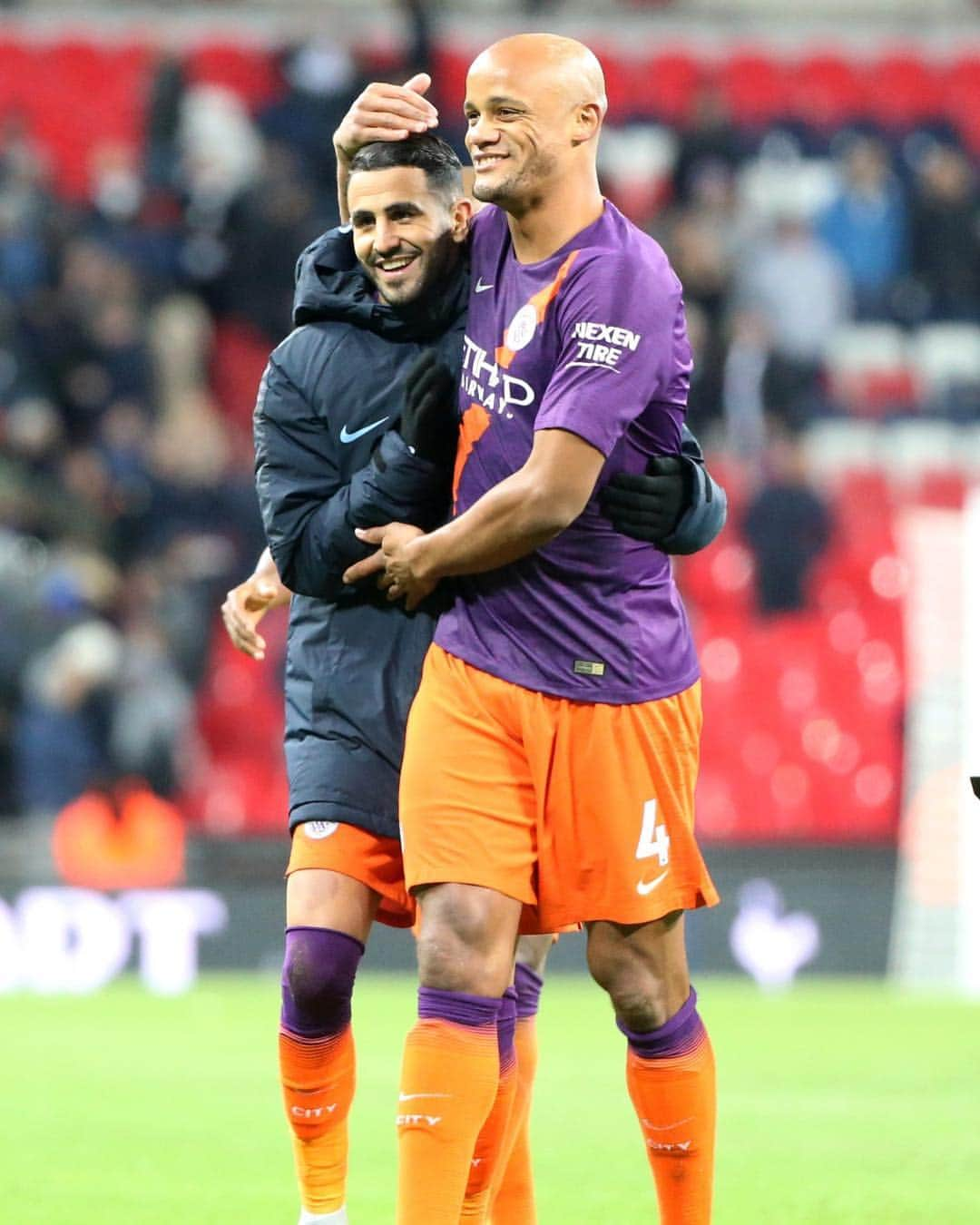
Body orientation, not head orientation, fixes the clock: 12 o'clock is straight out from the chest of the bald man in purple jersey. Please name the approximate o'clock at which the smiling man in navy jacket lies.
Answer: The smiling man in navy jacket is roughly at 3 o'clock from the bald man in purple jersey.

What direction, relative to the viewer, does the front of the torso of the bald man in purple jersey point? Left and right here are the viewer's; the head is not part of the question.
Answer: facing the viewer and to the left of the viewer

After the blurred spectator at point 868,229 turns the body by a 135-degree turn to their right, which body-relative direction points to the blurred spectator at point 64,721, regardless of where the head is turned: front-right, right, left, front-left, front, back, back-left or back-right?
left

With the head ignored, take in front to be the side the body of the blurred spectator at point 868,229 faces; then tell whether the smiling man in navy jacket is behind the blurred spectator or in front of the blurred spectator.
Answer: in front

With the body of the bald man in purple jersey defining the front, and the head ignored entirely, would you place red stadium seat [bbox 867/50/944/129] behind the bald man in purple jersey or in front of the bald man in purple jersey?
behind

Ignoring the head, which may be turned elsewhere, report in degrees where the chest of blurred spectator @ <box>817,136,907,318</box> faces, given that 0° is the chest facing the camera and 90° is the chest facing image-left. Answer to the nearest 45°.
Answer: approximately 0°

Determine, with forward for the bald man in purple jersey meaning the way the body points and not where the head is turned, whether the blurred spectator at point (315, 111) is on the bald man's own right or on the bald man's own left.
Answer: on the bald man's own right

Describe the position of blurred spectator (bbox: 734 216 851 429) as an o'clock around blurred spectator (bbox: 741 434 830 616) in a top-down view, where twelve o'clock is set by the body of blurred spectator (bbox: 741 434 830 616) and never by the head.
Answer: blurred spectator (bbox: 734 216 851 429) is roughly at 6 o'clock from blurred spectator (bbox: 741 434 830 616).

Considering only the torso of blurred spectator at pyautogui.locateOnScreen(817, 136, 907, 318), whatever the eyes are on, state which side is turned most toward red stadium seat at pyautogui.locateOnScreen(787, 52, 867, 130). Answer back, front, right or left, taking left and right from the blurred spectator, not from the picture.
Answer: back

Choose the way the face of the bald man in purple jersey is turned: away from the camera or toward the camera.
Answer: toward the camera

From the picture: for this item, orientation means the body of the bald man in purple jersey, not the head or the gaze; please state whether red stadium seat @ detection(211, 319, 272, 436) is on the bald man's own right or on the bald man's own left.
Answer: on the bald man's own right

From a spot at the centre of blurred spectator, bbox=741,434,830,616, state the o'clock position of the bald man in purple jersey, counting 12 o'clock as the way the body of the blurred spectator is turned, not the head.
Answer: The bald man in purple jersey is roughly at 12 o'clock from the blurred spectator.

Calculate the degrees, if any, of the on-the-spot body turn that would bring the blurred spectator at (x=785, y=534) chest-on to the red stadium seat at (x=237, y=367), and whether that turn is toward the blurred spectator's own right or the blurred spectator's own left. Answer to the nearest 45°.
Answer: approximately 90° to the blurred spectator's own right

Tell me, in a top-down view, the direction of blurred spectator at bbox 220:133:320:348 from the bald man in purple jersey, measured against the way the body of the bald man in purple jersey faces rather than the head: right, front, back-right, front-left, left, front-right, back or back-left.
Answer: back-right

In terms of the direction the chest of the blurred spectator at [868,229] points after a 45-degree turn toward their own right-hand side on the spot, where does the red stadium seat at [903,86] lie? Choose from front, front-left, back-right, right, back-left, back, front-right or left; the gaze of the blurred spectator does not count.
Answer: back-right

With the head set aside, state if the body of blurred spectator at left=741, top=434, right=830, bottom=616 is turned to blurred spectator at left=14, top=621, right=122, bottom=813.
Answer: no
